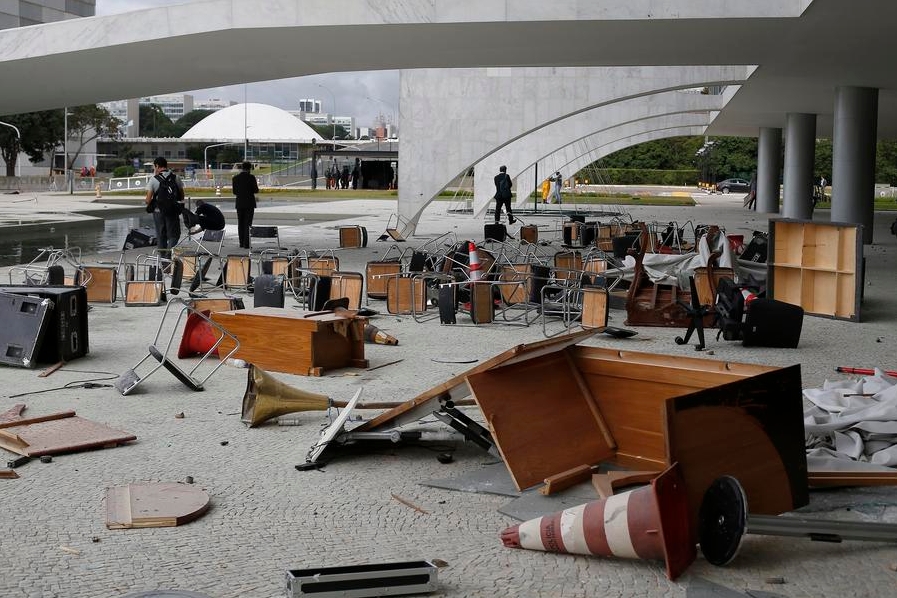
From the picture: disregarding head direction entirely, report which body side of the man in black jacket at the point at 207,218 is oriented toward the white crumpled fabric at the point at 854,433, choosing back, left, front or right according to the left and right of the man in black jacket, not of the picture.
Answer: left

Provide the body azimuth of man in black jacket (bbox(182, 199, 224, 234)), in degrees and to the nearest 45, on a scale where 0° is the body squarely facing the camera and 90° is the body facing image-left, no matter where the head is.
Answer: approximately 90°

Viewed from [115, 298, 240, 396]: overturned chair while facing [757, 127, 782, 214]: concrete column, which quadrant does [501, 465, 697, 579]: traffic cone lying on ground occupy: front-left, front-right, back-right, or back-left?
back-right

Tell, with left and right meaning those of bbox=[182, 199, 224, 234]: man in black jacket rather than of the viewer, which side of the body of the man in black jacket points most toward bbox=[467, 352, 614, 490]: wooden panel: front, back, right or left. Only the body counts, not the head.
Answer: left

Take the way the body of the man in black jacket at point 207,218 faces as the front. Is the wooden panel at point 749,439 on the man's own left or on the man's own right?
on the man's own left

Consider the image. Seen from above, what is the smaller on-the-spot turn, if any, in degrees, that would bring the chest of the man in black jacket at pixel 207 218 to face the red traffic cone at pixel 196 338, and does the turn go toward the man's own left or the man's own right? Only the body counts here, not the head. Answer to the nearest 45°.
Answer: approximately 90° to the man's own left

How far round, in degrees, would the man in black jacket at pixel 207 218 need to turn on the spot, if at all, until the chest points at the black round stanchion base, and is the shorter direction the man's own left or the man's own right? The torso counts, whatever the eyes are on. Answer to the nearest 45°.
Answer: approximately 90° to the man's own left

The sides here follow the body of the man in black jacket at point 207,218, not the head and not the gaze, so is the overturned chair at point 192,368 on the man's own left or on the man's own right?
on the man's own left

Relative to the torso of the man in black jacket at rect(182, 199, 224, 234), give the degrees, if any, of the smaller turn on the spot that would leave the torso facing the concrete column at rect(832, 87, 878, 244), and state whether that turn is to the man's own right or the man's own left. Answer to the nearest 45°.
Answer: approximately 180°

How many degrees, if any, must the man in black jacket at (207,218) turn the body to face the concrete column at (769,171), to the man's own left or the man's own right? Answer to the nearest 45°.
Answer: approximately 135° to the man's own right
